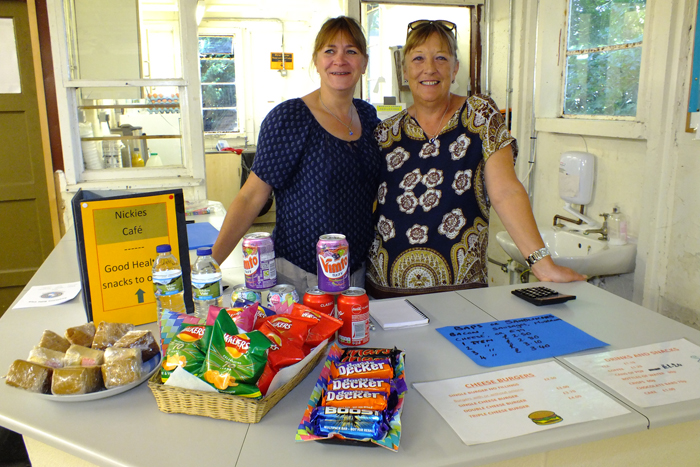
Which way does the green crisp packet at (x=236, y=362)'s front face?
toward the camera

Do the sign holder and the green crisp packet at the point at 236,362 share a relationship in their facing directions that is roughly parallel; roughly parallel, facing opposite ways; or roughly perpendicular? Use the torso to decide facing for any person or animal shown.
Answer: roughly parallel

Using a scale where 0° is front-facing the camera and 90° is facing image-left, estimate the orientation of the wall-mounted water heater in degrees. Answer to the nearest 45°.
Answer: approximately 45°

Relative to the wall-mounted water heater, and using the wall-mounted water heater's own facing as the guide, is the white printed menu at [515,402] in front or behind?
in front

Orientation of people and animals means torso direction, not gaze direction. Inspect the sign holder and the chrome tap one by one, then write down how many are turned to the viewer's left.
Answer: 1

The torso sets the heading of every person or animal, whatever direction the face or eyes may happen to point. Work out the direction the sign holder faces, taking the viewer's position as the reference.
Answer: facing the viewer

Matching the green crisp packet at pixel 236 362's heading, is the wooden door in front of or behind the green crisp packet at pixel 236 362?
behind

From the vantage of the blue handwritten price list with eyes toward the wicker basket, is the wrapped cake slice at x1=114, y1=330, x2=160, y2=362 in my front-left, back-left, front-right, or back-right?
front-right

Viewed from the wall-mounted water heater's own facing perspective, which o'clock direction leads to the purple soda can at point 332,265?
The purple soda can is roughly at 11 o'clock from the wall-mounted water heater.

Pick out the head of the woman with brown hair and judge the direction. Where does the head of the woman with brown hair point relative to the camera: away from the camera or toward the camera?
toward the camera

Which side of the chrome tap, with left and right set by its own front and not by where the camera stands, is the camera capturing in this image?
left

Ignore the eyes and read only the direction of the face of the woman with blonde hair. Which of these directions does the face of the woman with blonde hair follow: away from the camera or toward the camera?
toward the camera

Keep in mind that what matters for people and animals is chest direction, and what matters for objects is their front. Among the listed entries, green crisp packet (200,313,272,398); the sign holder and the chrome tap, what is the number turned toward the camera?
2
